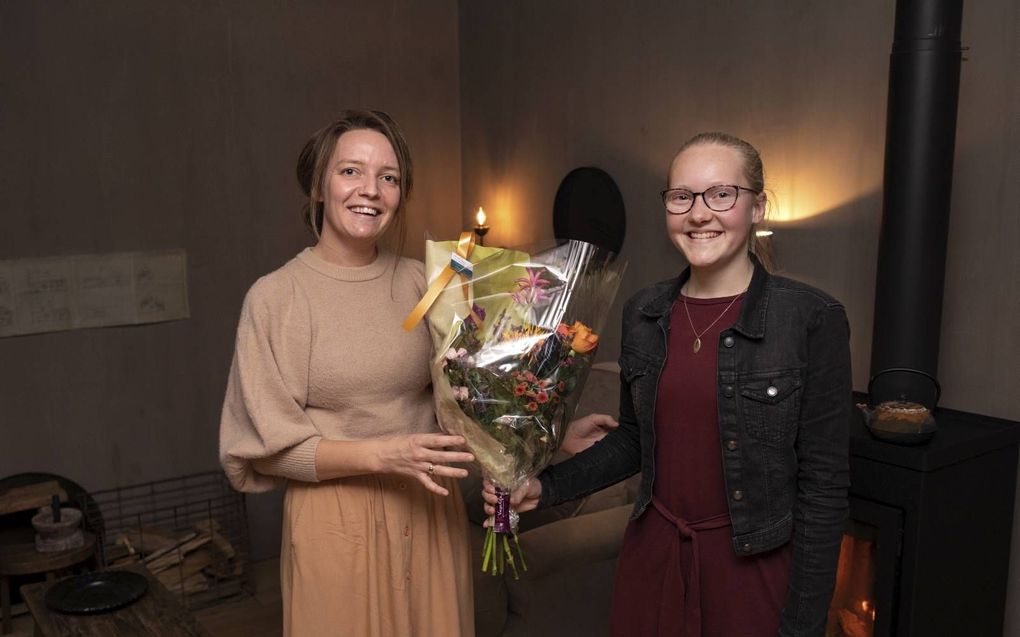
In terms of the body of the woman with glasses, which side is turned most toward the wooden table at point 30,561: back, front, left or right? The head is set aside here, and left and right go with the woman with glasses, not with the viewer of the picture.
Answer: right

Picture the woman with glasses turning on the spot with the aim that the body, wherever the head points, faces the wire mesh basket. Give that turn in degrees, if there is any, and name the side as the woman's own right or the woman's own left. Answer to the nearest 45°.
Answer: approximately 90° to the woman's own right

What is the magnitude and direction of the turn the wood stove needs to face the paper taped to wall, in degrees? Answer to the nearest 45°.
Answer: approximately 45° to its right

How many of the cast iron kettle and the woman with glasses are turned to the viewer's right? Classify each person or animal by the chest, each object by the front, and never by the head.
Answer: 0

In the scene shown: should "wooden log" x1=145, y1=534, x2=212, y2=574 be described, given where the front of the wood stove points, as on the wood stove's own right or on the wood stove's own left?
on the wood stove's own right

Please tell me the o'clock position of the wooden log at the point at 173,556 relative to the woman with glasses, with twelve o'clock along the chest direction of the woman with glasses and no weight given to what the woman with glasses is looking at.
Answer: The wooden log is roughly at 3 o'clock from the woman with glasses.

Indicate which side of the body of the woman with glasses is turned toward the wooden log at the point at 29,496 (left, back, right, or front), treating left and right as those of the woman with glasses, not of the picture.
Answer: right

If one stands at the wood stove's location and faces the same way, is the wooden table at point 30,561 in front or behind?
in front

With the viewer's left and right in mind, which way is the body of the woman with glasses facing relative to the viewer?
facing the viewer and to the left of the viewer
